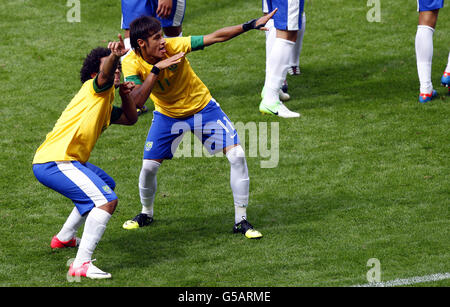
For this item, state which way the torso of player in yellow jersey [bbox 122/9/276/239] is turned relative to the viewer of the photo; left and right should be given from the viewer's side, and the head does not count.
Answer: facing the viewer

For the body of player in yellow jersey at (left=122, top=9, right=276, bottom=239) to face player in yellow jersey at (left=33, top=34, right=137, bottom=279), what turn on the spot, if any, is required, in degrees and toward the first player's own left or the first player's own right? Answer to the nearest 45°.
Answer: approximately 45° to the first player's own right

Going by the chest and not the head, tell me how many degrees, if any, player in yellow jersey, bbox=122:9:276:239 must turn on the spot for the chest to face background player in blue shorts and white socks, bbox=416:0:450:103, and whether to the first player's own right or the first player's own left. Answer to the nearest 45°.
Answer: approximately 135° to the first player's own left

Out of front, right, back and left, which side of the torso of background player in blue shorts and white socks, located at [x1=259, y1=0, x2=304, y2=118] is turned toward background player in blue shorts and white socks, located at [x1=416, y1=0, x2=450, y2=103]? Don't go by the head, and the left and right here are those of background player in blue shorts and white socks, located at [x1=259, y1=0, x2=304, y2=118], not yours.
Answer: front

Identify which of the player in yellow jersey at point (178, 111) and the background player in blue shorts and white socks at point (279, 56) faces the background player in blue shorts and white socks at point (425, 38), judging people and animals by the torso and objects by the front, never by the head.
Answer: the background player in blue shorts and white socks at point (279, 56)

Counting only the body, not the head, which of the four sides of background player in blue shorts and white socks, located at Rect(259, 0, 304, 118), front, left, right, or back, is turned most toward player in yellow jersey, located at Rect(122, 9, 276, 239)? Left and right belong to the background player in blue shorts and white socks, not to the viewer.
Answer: right

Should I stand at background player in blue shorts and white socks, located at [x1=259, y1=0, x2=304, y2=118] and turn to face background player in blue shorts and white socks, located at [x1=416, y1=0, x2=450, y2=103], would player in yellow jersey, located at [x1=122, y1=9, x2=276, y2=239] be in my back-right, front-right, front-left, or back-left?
back-right

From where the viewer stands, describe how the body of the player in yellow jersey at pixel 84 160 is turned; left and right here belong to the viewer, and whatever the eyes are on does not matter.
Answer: facing to the right of the viewer

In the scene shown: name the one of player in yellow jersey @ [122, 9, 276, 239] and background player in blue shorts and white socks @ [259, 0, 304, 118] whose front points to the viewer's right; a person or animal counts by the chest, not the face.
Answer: the background player in blue shorts and white socks

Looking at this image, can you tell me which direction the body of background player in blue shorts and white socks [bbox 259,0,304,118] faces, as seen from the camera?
to the viewer's right

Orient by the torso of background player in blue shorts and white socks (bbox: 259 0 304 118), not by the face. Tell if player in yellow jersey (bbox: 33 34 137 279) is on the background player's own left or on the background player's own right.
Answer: on the background player's own right

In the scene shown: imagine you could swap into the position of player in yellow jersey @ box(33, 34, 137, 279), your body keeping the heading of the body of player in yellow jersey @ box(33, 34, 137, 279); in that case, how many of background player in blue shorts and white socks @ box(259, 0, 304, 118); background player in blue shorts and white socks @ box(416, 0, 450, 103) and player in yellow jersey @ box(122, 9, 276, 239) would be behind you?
0

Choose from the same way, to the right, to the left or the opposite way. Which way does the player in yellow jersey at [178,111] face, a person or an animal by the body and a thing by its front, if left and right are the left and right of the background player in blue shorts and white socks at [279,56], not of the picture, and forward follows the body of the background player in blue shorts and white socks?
to the right
